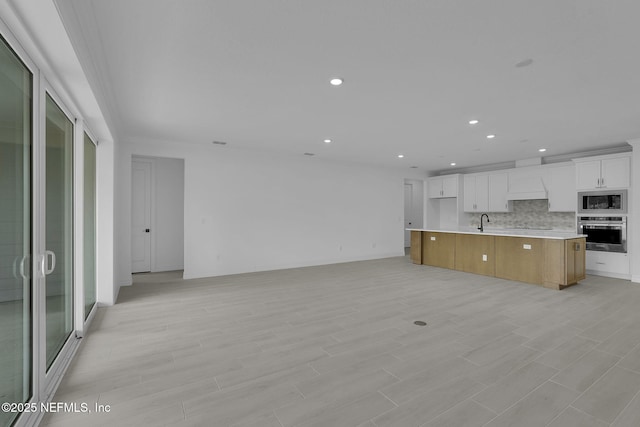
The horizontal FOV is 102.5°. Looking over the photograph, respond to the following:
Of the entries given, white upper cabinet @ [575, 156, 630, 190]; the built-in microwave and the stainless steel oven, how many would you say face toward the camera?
3

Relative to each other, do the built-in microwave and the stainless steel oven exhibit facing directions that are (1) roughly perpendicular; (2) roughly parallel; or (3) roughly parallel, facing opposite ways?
roughly parallel

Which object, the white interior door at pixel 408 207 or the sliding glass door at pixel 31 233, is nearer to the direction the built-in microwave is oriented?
the sliding glass door

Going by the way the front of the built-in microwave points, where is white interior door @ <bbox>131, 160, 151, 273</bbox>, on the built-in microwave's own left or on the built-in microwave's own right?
on the built-in microwave's own right

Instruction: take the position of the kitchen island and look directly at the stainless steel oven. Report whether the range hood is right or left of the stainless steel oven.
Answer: left

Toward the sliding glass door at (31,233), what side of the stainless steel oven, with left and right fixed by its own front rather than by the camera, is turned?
front

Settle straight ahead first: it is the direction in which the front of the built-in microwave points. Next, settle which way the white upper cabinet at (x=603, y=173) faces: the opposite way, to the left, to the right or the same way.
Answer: the same way

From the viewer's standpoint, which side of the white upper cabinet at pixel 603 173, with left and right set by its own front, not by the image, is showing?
front

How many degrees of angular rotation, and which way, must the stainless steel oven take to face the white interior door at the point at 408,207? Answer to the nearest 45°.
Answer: approximately 90° to its right

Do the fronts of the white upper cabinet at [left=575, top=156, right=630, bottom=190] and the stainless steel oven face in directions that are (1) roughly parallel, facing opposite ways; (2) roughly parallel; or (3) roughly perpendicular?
roughly parallel

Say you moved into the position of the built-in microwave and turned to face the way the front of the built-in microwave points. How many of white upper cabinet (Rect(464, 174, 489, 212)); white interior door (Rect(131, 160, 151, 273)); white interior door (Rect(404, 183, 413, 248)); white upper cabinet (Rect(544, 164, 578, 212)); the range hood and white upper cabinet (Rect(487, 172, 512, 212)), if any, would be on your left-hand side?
0

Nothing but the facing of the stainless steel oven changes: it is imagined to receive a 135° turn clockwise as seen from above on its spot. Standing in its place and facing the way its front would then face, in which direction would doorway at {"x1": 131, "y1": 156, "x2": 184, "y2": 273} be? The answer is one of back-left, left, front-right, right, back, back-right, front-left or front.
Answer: left

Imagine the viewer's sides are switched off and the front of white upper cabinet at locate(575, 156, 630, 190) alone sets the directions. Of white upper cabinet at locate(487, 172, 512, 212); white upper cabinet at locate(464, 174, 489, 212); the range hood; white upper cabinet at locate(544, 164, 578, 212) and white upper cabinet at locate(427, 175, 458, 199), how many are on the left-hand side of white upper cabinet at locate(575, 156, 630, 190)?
0

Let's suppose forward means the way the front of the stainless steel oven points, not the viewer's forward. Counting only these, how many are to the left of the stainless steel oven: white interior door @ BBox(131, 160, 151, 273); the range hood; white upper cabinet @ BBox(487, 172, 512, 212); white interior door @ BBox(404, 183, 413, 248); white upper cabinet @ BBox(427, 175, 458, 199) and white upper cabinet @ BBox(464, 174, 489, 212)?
0

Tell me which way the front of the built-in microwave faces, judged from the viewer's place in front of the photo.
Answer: facing the viewer

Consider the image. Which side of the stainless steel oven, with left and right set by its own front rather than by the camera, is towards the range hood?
right

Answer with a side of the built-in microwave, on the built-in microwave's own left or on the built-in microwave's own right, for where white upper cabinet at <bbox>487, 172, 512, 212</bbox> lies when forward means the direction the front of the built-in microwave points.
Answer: on the built-in microwave's own right

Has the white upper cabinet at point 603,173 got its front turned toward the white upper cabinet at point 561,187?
no
